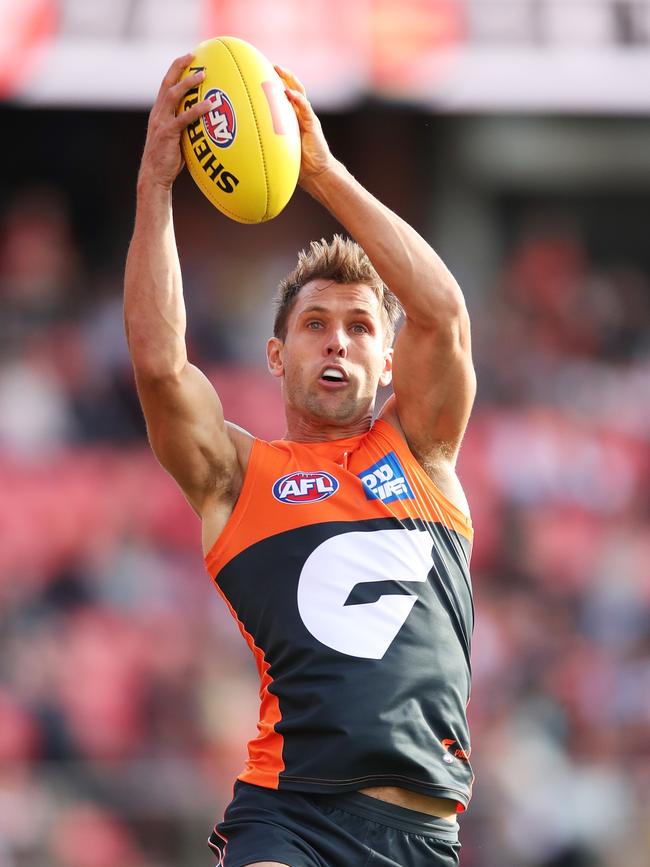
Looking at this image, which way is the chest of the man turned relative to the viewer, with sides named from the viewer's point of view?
facing the viewer

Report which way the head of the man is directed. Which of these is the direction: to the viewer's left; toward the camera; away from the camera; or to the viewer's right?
toward the camera
